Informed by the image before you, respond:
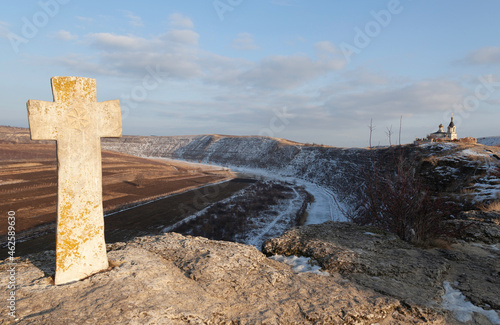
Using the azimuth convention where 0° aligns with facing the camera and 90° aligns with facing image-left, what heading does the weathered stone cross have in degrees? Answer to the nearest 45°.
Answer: approximately 0°
